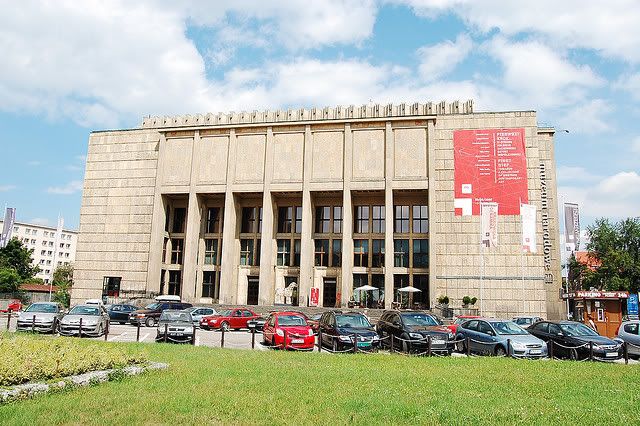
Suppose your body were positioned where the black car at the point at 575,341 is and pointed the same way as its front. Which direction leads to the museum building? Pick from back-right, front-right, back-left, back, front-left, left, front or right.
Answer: back

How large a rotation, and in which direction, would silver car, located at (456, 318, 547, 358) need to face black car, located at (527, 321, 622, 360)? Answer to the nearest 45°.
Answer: approximately 45° to its left

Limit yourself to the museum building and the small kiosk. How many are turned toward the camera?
2

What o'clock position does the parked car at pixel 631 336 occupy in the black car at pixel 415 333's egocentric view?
The parked car is roughly at 10 o'clock from the black car.

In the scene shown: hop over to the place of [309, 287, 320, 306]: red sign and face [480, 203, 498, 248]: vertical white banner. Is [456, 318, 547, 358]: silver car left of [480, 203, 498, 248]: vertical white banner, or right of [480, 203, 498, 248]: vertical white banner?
right

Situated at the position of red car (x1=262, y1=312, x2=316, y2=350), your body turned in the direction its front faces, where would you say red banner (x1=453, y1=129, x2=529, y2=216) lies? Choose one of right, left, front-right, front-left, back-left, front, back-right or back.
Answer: left

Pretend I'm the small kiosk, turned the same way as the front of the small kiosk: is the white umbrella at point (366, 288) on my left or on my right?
on my right

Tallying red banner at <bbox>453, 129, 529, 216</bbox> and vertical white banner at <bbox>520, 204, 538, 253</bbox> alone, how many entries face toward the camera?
2

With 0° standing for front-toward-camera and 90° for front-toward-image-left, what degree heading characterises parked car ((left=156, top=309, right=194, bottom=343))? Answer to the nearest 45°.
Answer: approximately 0°

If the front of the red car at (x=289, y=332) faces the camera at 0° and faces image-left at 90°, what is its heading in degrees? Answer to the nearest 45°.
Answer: approximately 315°

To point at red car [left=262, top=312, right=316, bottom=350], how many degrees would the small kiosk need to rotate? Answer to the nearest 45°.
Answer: approximately 45° to its right

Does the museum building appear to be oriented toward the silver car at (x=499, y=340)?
yes

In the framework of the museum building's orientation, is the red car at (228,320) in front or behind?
in front

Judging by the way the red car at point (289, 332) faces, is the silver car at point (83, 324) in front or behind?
behind

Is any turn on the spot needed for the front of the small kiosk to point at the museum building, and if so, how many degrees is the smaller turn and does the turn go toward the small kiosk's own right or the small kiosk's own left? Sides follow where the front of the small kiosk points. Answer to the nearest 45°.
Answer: approximately 135° to the small kiosk's own right
